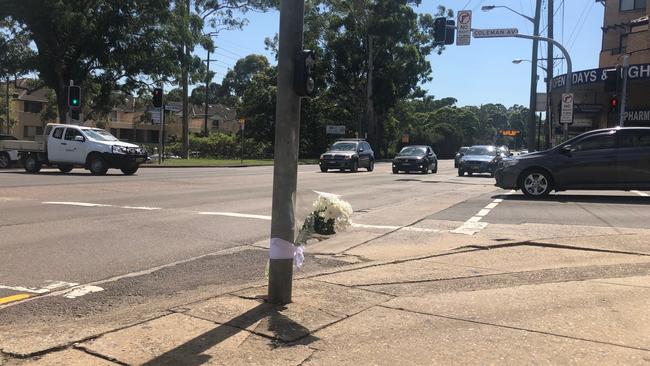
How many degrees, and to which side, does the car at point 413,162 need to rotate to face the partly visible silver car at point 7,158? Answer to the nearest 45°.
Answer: approximately 45° to its right

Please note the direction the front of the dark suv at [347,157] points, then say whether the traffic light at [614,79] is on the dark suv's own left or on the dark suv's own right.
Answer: on the dark suv's own left

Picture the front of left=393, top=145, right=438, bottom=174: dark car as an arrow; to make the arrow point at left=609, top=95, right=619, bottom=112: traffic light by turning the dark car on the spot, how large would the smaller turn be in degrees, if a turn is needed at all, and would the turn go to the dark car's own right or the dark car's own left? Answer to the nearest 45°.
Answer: approximately 90° to the dark car's own left

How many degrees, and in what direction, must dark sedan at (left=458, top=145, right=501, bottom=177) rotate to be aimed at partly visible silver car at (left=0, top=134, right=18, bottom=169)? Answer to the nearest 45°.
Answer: approximately 45° to its right

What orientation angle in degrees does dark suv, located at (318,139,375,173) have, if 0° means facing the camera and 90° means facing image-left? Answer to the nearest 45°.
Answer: approximately 45°

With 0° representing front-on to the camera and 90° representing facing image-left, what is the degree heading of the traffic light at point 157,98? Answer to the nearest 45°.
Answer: approximately 0°

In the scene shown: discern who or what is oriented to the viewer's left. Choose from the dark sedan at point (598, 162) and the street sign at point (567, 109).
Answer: the dark sedan

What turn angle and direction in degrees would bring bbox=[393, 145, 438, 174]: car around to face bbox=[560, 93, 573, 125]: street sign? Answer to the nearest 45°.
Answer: approximately 90° to its left

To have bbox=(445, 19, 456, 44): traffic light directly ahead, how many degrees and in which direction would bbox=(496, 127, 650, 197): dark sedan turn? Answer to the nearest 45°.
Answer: approximately 45° to its right

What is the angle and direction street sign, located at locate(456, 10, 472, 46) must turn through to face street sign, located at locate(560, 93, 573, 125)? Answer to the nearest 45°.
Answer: approximately 90° to its left

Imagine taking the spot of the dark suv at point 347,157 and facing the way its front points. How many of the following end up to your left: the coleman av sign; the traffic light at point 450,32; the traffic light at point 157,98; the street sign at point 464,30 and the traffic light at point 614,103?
4

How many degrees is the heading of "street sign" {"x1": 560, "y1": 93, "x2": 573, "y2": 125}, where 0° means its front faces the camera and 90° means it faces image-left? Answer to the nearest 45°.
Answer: approximately 0°

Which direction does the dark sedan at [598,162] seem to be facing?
to the viewer's left
